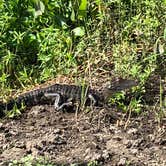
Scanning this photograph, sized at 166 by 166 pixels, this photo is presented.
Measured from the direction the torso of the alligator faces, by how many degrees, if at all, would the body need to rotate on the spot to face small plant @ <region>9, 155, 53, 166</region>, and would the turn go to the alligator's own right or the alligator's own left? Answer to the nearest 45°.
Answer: approximately 90° to the alligator's own right

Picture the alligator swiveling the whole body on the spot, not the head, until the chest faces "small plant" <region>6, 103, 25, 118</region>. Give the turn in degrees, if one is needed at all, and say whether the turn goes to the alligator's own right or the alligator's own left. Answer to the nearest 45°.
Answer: approximately 180°

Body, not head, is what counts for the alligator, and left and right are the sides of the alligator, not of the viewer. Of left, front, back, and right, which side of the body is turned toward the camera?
right
